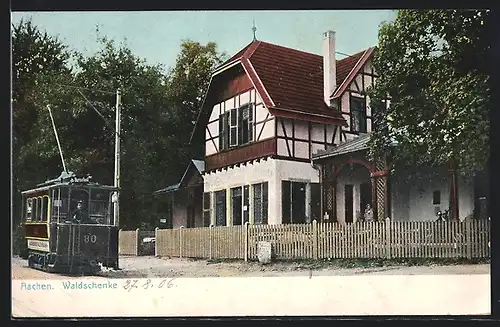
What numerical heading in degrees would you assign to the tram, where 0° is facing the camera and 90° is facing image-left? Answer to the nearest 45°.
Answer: approximately 315°

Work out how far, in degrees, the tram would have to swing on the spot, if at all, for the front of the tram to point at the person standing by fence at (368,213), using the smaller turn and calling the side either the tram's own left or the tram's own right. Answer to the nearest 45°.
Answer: approximately 45° to the tram's own left

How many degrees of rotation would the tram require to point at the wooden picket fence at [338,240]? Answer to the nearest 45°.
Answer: approximately 45° to its left

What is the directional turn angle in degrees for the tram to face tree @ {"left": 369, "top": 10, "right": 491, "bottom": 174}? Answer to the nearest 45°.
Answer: approximately 45° to its left
